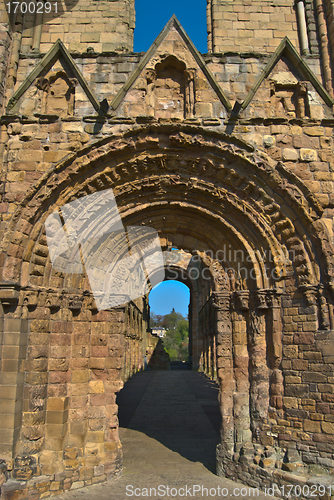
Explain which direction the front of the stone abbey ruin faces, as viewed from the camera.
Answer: facing the viewer
